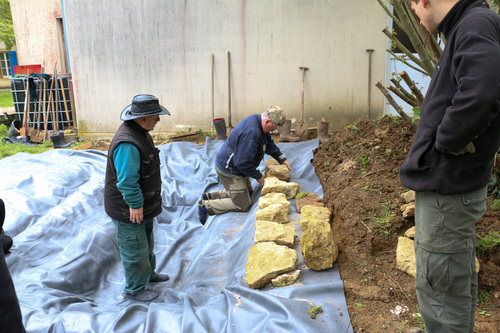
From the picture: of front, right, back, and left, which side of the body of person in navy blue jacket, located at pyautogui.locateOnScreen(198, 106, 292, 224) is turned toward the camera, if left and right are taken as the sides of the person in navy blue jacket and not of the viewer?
right

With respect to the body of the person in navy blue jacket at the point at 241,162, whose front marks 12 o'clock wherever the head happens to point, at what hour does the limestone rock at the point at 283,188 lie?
The limestone rock is roughly at 1 o'clock from the person in navy blue jacket.

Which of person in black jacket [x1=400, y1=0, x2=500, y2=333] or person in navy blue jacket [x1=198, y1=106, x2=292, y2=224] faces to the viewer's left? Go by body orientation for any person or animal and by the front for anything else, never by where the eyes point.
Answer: person in black jacket [x1=400, y1=0, x2=500, y2=333]

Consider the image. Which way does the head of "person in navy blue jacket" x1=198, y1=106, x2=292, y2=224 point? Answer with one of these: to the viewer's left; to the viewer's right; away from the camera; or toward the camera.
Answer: to the viewer's right

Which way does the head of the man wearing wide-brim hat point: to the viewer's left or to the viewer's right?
to the viewer's right

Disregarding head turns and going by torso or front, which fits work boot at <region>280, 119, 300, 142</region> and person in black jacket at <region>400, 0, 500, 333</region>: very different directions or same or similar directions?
very different directions

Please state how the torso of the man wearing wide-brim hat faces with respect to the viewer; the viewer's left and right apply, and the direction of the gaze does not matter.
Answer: facing to the right of the viewer

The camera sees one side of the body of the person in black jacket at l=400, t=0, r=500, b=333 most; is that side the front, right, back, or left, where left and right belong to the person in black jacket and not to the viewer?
left

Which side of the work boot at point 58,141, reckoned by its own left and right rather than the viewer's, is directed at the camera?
right
